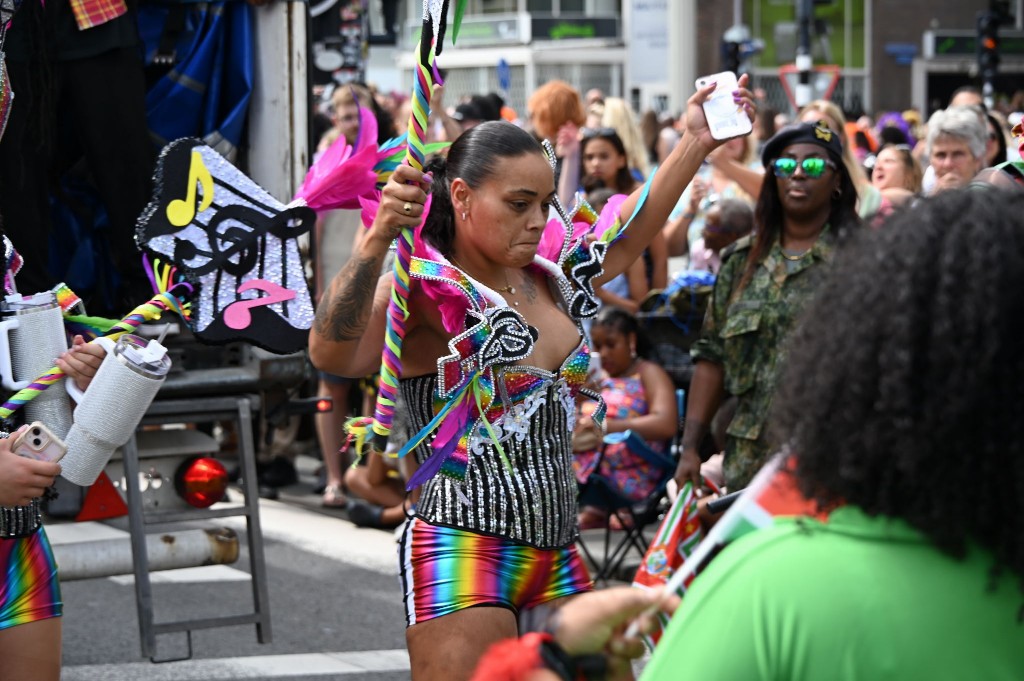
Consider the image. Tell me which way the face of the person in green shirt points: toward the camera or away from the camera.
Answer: away from the camera

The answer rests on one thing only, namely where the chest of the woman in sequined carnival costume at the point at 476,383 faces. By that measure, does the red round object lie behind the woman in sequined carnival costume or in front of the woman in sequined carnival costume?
behind

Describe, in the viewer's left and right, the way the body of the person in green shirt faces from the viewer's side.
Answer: facing away from the viewer and to the left of the viewer

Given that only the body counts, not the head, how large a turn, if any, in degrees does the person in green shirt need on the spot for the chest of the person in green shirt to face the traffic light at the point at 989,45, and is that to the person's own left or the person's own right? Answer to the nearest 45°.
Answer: approximately 45° to the person's own right

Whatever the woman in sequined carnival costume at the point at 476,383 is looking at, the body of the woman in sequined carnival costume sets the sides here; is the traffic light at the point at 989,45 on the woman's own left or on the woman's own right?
on the woman's own left

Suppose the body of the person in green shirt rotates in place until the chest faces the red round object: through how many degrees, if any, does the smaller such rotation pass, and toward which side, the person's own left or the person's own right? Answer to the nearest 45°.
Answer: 0° — they already face it

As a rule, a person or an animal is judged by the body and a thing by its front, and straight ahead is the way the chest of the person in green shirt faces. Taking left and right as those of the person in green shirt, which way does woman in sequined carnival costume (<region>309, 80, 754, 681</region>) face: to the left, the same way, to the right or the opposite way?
the opposite way

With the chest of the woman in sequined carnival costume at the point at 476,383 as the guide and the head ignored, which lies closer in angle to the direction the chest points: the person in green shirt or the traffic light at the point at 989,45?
the person in green shirt

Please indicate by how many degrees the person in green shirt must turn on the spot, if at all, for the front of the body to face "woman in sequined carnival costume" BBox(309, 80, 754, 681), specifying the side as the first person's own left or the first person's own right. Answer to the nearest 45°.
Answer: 0° — they already face them

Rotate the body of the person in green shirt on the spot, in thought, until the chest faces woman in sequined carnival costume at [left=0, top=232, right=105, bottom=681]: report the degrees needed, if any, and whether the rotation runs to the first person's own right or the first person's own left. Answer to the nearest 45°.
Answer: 0° — they already face them

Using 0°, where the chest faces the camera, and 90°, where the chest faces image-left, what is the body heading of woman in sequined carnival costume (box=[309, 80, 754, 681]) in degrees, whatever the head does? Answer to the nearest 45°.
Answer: approximately 315°

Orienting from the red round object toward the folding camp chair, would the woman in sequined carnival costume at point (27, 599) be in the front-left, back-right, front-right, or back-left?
back-right
